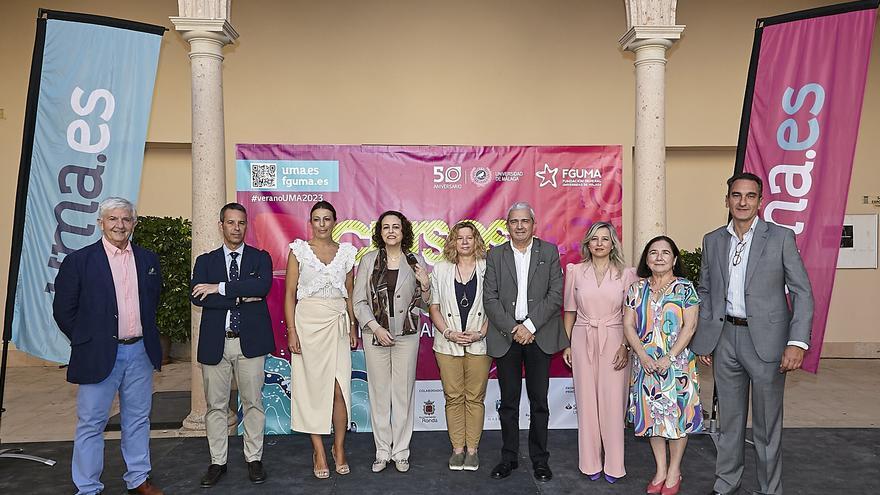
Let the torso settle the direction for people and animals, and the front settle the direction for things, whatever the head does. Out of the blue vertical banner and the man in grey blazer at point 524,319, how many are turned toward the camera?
2

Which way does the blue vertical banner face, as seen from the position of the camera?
facing the viewer

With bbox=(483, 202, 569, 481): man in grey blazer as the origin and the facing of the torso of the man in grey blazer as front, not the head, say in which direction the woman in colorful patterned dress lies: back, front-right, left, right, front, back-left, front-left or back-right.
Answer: left

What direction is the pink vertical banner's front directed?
toward the camera

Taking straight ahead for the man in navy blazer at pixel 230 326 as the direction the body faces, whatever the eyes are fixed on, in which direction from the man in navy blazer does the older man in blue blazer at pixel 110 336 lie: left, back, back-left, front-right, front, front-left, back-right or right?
right

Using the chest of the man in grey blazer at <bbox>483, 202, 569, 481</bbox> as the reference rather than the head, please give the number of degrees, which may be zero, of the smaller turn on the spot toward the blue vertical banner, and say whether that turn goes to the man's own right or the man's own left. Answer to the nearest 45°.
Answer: approximately 90° to the man's own right

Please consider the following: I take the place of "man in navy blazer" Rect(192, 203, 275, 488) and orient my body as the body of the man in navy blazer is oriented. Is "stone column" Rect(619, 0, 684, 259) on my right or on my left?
on my left

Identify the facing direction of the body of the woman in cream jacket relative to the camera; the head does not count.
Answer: toward the camera

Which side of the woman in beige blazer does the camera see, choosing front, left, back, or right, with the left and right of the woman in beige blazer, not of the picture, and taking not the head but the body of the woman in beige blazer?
front

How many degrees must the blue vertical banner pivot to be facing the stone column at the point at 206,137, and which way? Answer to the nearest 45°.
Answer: approximately 90° to its left

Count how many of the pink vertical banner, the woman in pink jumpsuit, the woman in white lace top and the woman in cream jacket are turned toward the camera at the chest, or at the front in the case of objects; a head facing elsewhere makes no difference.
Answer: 4

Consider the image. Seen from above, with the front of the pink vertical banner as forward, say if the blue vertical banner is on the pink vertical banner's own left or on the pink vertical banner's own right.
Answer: on the pink vertical banner's own right

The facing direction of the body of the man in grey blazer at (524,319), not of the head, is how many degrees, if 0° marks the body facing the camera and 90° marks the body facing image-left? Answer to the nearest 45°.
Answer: approximately 0°

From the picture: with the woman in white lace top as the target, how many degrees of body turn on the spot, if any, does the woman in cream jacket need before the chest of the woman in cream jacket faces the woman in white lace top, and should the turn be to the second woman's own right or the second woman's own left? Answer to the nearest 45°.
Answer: approximately 90° to the second woman's own right
